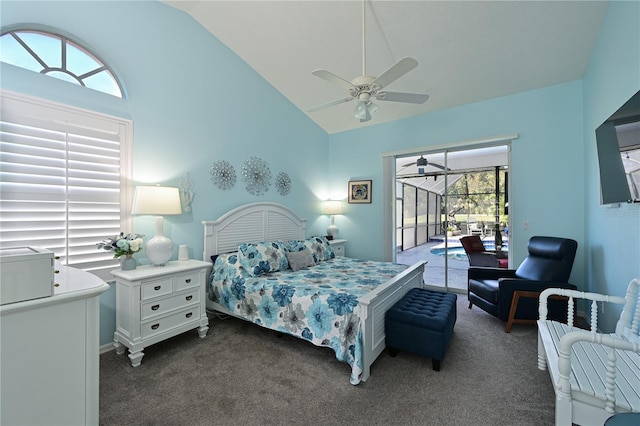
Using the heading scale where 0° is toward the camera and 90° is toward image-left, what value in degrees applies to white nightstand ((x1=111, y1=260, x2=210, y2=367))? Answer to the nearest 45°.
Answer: approximately 315°

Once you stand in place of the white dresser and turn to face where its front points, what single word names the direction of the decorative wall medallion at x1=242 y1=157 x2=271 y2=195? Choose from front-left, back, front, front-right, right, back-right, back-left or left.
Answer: front-left

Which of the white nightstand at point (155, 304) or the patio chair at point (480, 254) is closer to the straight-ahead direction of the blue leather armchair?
the white nightstand

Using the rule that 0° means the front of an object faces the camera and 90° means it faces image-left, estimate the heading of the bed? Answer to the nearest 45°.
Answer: approximately 315°

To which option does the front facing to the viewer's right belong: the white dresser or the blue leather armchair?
the white dresser

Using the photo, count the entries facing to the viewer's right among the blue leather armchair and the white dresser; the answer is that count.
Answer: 1

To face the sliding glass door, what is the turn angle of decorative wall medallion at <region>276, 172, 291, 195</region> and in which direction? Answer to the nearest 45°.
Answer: approximately 45° to its left

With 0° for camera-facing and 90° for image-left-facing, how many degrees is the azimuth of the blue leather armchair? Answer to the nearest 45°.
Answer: approximately 45°

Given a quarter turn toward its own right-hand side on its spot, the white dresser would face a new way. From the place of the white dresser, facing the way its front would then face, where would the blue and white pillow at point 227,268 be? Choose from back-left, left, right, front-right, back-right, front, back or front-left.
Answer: back-left

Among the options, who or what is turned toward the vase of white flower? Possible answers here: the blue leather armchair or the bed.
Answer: the blue leather armchair

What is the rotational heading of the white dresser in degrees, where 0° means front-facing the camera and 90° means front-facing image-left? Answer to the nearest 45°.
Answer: approximately 270°

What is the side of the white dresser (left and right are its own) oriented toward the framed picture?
front
